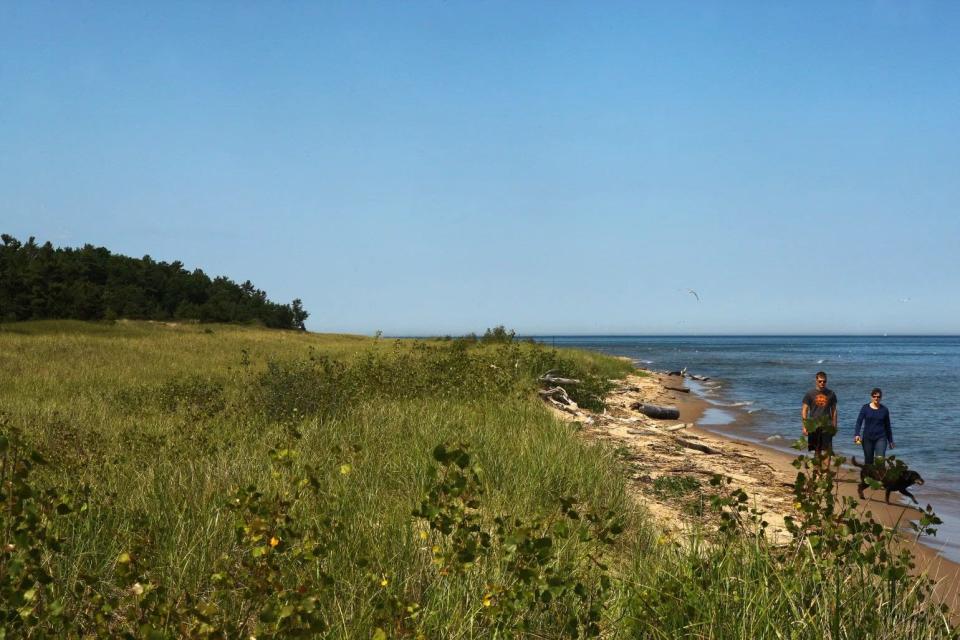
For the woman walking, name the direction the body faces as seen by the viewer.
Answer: toward the camera

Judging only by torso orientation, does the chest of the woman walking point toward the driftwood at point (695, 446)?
no

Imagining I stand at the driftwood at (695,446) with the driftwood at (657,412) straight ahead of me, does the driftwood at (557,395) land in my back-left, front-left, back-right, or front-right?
front-left

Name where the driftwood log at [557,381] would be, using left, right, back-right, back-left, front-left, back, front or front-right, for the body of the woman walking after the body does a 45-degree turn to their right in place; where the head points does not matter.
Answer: right

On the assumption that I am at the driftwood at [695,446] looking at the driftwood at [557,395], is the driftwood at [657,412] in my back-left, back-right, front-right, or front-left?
front-right

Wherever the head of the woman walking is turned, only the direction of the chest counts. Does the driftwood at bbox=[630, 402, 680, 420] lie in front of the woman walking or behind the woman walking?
behind

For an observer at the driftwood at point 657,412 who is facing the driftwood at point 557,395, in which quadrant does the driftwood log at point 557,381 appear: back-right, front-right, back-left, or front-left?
front-right

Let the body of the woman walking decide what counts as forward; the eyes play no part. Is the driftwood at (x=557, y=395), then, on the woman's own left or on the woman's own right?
on the woman's own right
